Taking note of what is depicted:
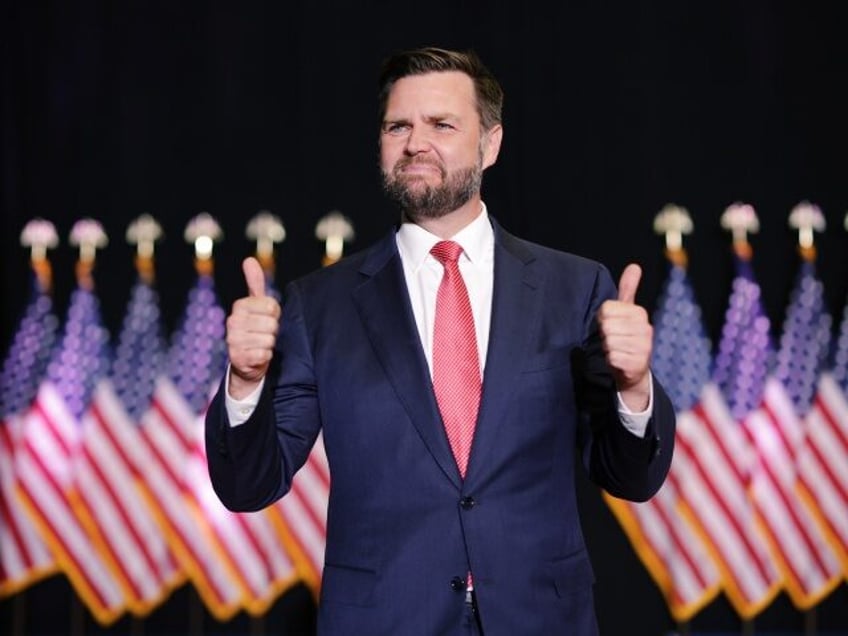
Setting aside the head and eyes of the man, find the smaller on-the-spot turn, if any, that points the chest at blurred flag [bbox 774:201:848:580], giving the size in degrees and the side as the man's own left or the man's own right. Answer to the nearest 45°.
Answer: approximately 135° to the man's own left

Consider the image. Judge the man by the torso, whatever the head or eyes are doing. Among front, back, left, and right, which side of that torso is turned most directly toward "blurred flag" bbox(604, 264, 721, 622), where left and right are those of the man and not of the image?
back

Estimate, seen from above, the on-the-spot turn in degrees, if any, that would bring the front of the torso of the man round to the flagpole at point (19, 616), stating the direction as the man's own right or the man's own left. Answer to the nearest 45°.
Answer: approximately 135° to the man's own right

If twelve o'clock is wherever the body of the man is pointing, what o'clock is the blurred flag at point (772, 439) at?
The blurred flag is roughly at 7 o'clock from the man.

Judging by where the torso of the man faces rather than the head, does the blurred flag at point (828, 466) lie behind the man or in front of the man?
behind

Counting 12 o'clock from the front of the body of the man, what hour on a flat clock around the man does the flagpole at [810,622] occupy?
The flagpole is roughly at 7 o'clock from the man.

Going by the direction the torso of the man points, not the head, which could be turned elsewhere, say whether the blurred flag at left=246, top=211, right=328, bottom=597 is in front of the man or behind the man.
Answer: behind

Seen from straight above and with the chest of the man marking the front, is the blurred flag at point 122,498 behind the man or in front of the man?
behind

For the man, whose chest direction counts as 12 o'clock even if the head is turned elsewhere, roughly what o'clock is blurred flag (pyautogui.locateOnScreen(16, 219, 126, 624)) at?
The blurred flag is roughly at 5 o'clock from the man.

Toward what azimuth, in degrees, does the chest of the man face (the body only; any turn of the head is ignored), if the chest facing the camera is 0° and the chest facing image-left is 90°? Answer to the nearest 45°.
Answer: approximately 0°
